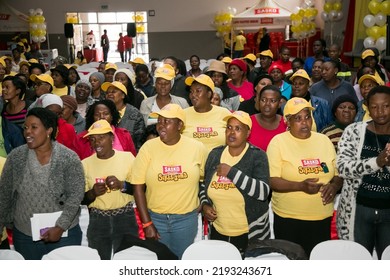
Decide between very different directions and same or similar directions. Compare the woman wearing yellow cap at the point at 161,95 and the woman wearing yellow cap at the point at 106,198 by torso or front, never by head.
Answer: same or similar directions

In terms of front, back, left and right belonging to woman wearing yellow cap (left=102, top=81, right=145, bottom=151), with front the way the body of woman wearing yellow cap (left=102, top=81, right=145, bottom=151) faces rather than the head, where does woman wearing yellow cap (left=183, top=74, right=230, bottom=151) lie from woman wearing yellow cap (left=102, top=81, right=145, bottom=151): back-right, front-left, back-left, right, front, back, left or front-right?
left

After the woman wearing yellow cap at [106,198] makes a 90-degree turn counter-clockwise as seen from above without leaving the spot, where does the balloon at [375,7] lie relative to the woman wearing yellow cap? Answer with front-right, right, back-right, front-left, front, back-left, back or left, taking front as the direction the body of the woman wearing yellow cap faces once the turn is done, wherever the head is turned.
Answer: front-left

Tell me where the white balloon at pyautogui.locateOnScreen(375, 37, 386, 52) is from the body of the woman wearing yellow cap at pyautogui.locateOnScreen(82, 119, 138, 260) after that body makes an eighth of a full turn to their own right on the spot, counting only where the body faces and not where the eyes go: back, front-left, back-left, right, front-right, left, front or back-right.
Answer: back

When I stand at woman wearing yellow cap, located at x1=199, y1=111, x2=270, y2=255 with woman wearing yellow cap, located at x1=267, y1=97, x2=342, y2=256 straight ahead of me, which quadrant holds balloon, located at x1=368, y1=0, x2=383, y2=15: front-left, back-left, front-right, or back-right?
front-left

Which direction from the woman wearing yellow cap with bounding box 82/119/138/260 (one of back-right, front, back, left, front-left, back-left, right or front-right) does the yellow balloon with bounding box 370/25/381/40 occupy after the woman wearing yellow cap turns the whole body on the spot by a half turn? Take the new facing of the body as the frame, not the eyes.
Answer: front-right

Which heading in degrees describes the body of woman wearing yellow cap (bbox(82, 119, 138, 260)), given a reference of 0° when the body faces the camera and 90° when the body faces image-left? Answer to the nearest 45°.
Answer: approximately 0°

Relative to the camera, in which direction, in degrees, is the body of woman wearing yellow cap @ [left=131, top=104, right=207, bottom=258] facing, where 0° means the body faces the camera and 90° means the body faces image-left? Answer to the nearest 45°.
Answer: approximately 0°

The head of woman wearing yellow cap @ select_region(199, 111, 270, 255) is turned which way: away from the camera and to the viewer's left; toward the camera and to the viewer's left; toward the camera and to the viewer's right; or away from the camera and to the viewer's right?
toward the camera and to the viewer's left

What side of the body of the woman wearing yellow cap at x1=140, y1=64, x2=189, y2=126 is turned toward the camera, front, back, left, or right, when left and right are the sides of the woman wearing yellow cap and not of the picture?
front

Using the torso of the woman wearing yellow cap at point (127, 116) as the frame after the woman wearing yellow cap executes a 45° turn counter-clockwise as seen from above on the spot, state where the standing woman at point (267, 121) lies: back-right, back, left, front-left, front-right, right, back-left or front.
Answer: front-left

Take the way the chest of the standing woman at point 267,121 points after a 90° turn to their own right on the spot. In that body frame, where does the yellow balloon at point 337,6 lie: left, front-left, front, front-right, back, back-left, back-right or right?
right

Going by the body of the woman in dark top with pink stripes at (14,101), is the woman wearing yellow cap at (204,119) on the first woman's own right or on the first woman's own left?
on the first woman's own left

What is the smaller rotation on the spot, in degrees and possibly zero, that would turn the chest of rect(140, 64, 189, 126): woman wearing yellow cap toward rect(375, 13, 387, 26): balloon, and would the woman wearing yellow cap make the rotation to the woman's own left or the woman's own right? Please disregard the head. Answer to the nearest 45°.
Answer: approximately 135° to the woman's own left
